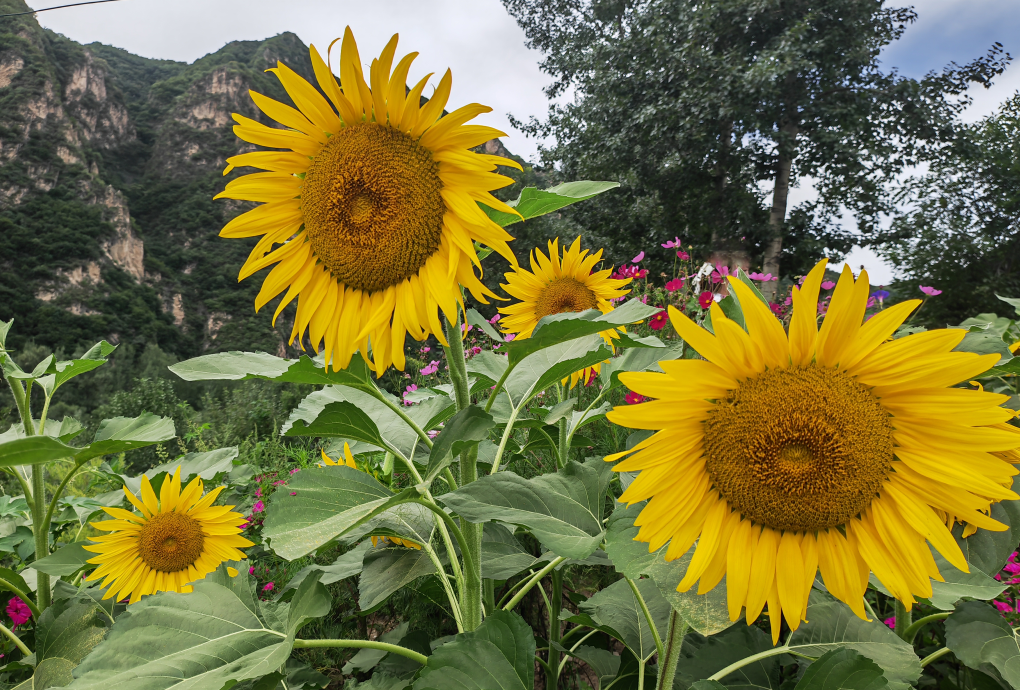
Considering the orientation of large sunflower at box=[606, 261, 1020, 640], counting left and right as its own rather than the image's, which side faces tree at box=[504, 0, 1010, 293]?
back

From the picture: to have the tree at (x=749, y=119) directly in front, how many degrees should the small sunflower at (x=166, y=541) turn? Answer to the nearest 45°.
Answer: approximately 135° to its left

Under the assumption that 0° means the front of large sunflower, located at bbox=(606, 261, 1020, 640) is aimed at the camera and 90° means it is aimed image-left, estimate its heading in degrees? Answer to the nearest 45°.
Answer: approximately 0°

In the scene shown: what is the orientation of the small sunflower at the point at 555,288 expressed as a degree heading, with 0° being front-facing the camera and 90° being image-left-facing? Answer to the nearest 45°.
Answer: approximately 0°

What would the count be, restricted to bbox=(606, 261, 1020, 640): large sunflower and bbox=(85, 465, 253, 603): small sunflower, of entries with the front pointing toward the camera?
2

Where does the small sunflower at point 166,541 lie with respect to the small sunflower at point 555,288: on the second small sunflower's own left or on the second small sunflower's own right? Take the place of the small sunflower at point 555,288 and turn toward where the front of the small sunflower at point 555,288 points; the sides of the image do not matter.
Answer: on the second small sunflower's own right

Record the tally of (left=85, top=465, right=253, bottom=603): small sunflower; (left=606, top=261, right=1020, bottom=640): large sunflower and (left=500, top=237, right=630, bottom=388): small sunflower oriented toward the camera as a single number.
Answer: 3

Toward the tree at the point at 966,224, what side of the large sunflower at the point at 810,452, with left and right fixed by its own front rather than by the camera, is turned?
back

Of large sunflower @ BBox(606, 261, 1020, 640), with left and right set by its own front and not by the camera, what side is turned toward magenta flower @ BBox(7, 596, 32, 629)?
right

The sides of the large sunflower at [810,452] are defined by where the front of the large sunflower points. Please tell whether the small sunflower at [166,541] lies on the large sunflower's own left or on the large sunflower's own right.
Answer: on the large sunflower's own right
